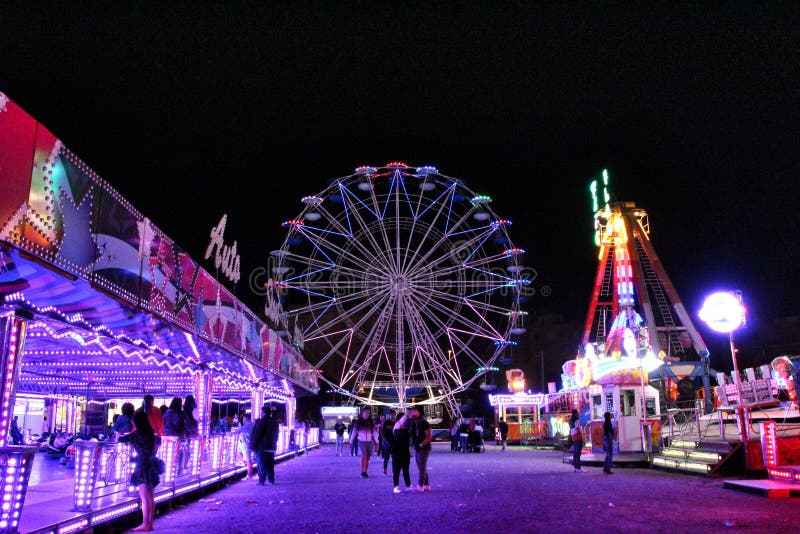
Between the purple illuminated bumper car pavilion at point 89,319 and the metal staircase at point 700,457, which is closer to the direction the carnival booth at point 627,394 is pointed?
the purple illuminated bumper car pavilion

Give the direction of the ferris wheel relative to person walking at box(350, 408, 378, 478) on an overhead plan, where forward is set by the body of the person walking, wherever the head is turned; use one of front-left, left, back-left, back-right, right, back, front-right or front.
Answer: back

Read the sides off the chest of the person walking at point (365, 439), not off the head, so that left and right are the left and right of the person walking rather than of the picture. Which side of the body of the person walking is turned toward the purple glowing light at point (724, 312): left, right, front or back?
left

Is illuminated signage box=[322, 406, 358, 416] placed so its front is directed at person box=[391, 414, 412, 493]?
yes

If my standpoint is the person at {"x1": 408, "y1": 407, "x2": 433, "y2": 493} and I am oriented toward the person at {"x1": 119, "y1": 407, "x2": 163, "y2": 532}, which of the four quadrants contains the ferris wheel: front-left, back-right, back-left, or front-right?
back-right

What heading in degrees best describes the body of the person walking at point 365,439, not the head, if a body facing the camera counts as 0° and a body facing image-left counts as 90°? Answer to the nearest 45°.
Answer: approximately 0°

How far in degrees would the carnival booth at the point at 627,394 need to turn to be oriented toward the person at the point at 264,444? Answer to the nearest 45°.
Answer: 0° — it already faces them

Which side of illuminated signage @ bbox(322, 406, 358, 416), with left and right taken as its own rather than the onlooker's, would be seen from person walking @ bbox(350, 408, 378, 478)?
front
